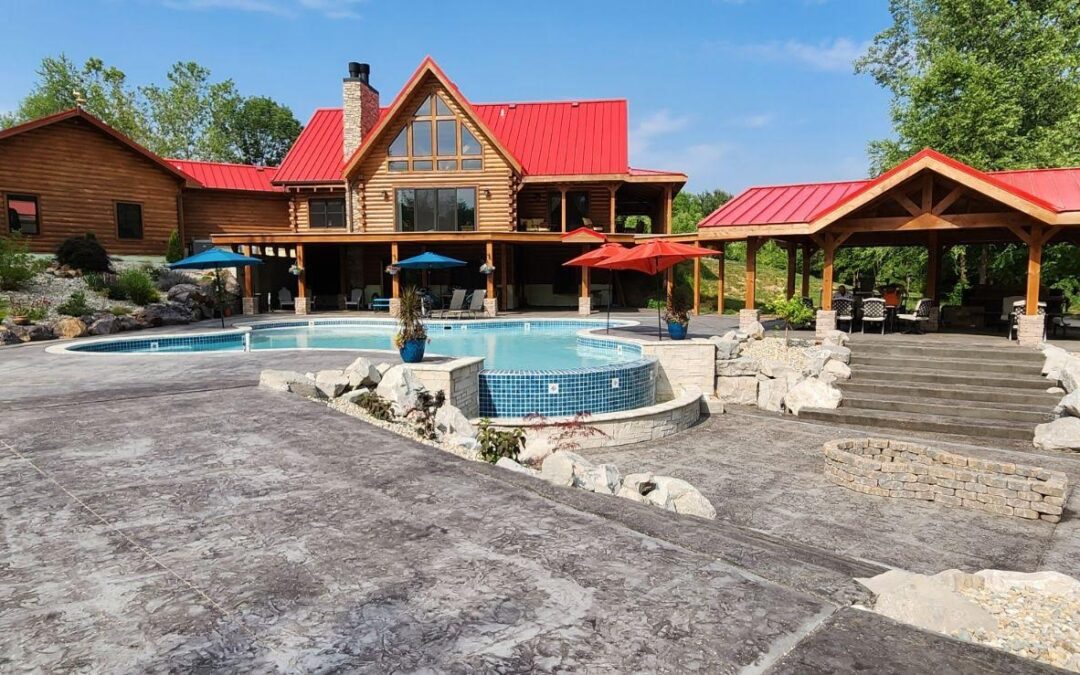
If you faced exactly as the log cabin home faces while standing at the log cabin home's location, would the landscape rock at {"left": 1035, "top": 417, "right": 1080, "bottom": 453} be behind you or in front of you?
in front

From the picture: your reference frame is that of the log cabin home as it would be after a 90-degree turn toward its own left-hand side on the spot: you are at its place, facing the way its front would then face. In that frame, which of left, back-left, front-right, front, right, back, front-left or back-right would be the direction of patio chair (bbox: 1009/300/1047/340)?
front-right

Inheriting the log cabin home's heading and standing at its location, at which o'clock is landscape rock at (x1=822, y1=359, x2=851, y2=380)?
The landscape rock is roughly at 11 o'clock from the log cabin home.

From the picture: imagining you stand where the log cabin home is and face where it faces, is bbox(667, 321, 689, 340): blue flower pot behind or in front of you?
in front

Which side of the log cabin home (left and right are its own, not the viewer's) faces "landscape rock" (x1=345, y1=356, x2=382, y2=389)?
front

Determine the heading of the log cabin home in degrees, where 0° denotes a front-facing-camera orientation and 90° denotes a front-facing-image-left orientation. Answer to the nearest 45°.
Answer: approximately 0°

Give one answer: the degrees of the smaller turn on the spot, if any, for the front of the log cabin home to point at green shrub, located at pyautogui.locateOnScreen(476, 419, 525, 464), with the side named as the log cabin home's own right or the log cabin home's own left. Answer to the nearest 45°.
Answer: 0° — it already faces it

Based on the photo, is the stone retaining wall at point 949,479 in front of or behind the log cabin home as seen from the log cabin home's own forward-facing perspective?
in front

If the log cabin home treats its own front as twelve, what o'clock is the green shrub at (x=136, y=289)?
The green shrub is roughly at 2 o'clock from the log cabin home.

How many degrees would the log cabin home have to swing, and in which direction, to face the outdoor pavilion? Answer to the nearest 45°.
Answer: approximately 45° to its left

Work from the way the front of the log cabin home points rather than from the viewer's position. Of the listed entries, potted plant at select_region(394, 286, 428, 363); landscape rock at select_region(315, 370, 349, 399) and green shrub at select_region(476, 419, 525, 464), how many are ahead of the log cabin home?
3

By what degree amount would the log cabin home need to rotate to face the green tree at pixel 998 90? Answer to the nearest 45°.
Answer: approximately 90° to its left
